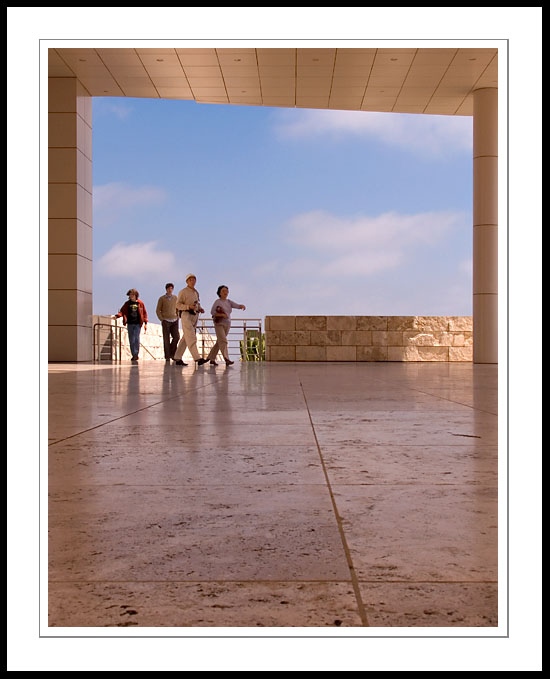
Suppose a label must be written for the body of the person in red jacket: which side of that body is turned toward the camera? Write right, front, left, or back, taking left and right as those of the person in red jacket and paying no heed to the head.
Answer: front

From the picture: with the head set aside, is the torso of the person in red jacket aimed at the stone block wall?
no

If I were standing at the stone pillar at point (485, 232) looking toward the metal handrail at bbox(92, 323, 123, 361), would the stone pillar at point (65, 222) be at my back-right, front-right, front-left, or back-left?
front-left

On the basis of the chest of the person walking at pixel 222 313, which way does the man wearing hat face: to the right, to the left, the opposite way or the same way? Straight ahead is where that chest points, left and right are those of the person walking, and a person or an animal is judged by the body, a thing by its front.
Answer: the same way

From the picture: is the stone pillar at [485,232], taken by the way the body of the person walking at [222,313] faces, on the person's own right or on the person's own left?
on the person's own left

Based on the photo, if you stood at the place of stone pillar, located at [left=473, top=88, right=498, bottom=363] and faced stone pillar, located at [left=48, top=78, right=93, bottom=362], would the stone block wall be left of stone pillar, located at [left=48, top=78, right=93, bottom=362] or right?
right

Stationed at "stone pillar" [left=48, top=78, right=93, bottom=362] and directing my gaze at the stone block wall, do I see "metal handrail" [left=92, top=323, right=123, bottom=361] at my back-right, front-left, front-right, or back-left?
front-left

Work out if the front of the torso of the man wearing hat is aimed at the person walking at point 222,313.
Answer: no

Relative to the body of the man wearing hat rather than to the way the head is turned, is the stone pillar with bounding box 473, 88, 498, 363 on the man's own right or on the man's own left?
on the man's own left

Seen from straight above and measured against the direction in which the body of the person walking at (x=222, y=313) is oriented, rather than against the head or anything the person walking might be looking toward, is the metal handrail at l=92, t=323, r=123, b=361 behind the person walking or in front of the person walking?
behind

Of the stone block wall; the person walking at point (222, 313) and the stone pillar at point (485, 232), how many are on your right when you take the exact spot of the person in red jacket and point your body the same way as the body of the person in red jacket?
0

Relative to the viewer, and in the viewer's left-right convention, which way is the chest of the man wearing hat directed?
facing the viewer and to the right of the viewer

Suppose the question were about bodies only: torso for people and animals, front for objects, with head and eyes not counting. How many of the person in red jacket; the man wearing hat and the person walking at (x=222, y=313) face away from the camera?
0

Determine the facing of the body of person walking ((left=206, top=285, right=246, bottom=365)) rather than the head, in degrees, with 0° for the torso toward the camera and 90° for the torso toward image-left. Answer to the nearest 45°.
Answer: approximately 315°
